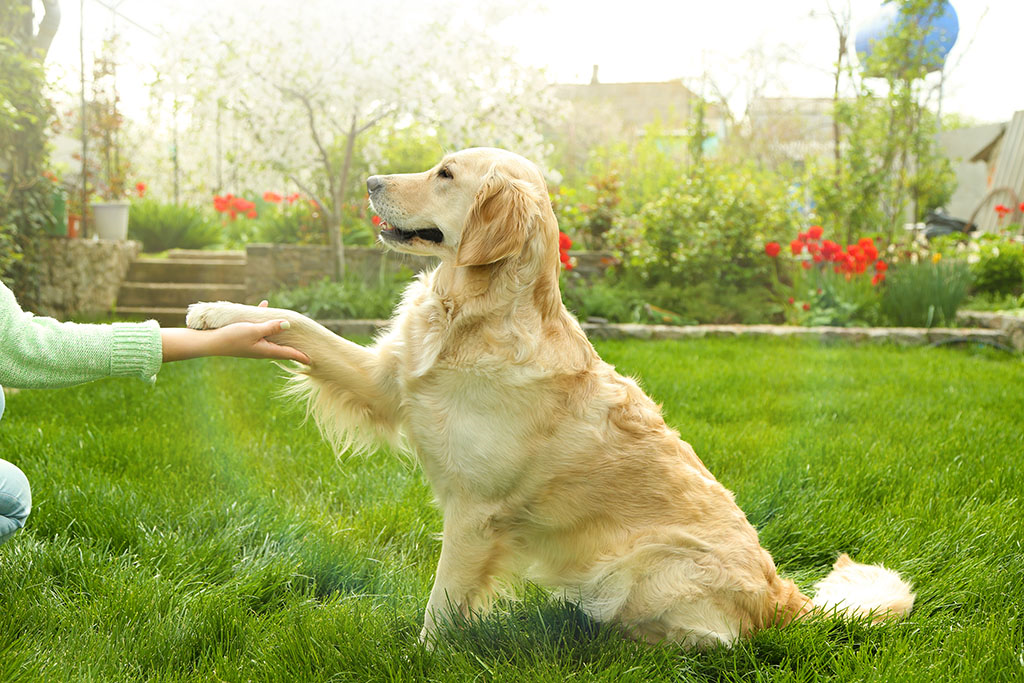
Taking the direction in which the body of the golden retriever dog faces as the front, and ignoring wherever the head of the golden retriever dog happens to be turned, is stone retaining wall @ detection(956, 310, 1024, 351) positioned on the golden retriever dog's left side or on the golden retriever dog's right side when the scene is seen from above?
on the golden retriever dog's right side

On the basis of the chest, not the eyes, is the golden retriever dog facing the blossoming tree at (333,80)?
no

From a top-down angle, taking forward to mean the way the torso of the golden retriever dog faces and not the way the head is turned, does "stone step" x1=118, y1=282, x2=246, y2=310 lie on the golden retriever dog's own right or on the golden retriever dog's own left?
on the golden retriever dog's own right

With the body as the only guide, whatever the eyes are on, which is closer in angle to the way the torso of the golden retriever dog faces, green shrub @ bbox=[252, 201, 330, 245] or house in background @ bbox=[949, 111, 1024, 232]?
the green shrub

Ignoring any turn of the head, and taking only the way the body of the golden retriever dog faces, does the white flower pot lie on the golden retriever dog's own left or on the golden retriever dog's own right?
on the golden retriever dog's own right

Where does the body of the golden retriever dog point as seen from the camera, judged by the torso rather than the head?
to the viewer's left

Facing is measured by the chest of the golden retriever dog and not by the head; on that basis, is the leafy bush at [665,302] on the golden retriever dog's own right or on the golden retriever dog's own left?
on the golden retriever dog's own right

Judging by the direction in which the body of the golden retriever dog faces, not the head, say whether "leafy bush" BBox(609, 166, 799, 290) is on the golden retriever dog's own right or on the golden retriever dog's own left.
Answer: on the golden retriever dog's own right

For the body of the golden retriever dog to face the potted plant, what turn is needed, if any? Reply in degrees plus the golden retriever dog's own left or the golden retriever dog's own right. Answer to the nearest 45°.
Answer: approximately 45° to the golden retriever dog's own right

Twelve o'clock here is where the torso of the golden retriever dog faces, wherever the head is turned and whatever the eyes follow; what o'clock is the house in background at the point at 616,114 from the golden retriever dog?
The house in background is roughly at 3 o'clock from the golden retriever dog.

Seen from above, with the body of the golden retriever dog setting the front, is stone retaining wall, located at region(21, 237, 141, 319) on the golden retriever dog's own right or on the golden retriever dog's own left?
on the golden retriever dog's own right

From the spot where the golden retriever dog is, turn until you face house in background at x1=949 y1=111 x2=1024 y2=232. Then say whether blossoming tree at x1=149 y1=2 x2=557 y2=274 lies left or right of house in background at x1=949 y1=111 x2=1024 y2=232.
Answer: left

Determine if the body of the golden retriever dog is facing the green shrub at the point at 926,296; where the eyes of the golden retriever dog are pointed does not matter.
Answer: no

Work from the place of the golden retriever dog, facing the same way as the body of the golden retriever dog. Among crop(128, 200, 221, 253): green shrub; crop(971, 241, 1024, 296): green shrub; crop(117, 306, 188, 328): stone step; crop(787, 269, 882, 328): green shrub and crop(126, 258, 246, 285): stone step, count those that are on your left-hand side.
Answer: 0

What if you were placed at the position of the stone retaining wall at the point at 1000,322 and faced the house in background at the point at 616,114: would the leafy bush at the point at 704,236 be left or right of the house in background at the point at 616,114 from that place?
left

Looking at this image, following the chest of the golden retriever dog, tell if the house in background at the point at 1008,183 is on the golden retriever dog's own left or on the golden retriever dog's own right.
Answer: on the golden retriever dog's own right

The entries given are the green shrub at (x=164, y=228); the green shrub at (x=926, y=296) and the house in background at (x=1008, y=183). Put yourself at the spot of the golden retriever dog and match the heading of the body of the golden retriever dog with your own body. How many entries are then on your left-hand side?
0

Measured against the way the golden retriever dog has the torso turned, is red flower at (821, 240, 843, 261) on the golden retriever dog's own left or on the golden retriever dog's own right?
on the golden retriever dog's own right
